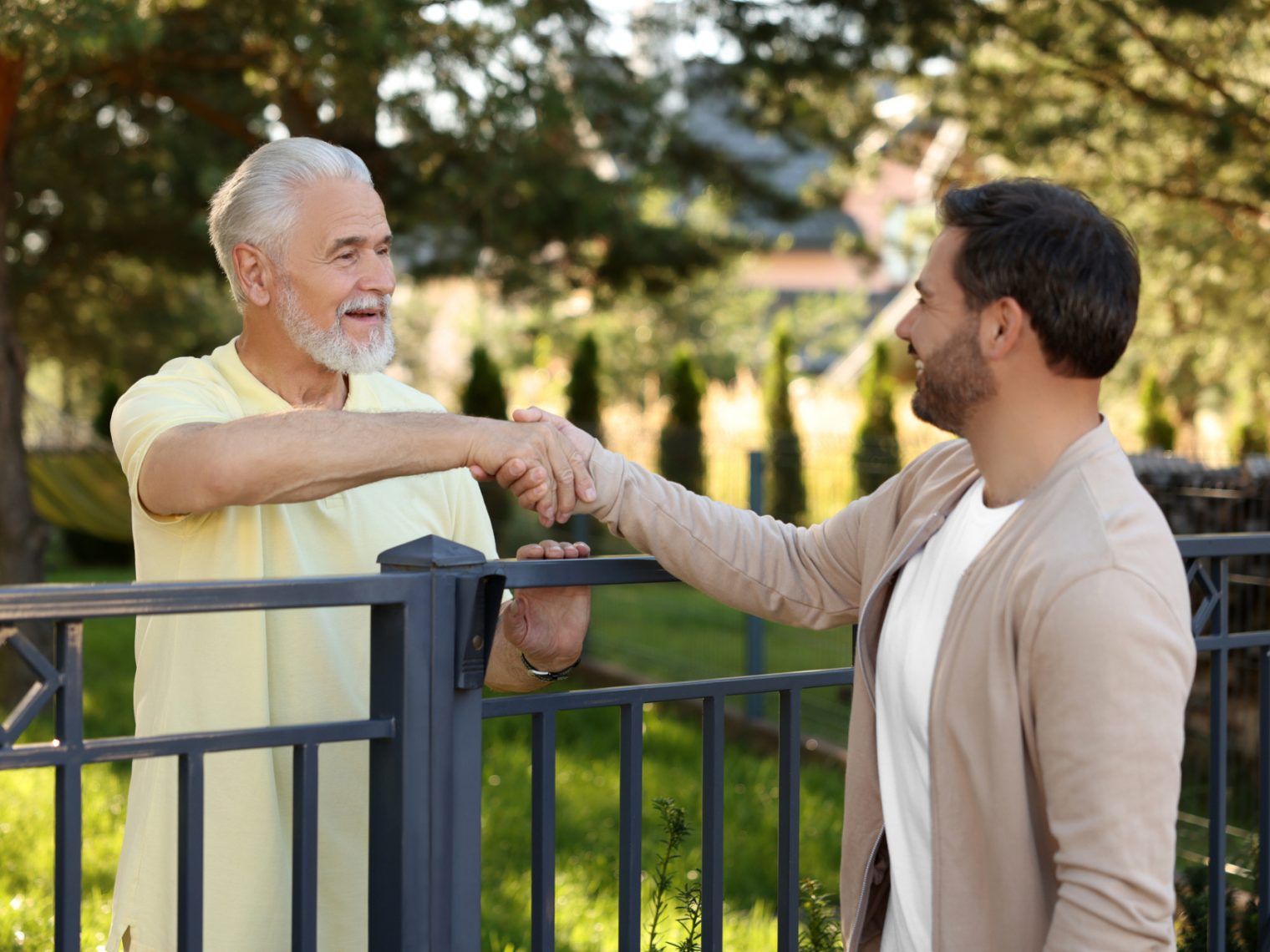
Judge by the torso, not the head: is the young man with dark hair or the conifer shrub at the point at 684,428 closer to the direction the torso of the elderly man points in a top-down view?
the young man with dark hair

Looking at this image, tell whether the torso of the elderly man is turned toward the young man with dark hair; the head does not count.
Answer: yes

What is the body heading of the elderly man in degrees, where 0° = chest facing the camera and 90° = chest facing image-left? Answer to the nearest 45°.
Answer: approximately 315°

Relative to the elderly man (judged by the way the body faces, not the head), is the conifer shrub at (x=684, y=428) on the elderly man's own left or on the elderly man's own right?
on the elderly man's own left

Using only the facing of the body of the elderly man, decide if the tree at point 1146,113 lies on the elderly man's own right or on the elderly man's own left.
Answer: on the elderly man's own left

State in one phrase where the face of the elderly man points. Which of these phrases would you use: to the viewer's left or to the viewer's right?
to the viewer's right

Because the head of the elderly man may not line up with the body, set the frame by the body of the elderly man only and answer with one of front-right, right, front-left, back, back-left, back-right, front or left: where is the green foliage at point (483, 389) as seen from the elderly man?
back-left

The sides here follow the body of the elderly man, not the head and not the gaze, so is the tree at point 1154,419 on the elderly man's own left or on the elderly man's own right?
on the elderly man's own left

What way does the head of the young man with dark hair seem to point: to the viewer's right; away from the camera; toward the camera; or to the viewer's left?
to the viewer's left
